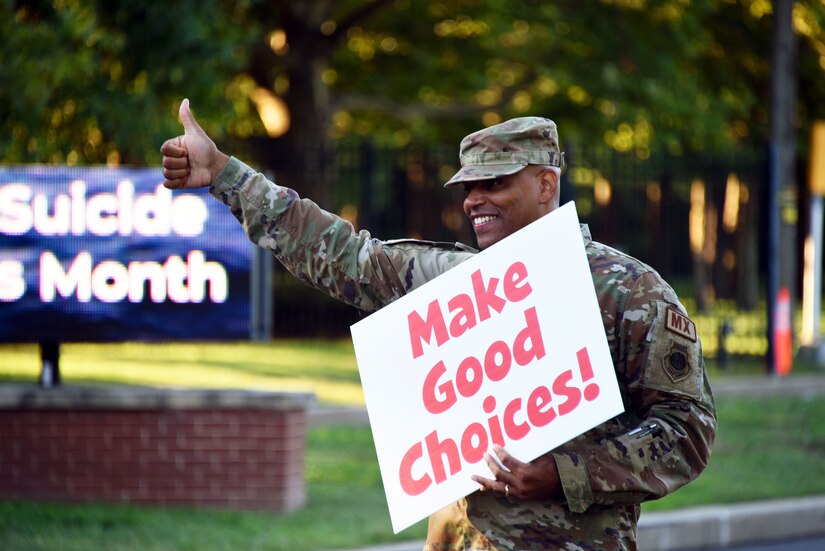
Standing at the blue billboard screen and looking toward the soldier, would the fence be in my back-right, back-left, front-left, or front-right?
back-left

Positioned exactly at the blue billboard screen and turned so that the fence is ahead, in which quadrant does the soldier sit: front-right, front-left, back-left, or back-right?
back-right

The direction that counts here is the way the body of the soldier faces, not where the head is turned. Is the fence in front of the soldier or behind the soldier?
behind

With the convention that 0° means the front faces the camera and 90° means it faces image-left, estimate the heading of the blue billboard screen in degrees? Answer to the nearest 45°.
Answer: approximately 0°

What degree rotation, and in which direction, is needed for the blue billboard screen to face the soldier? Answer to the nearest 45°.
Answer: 0° — it already faces them

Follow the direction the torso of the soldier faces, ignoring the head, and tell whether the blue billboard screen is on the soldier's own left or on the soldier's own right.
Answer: on the soldier's own right

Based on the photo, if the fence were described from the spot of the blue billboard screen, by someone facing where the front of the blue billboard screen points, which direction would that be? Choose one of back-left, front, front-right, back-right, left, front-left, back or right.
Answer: back-left
